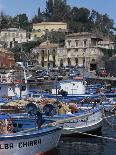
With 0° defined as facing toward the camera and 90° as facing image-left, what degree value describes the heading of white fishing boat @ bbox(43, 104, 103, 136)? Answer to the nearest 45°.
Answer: approximately 270°

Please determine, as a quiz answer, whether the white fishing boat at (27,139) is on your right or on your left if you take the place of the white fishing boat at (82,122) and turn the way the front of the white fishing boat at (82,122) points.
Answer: on your right
